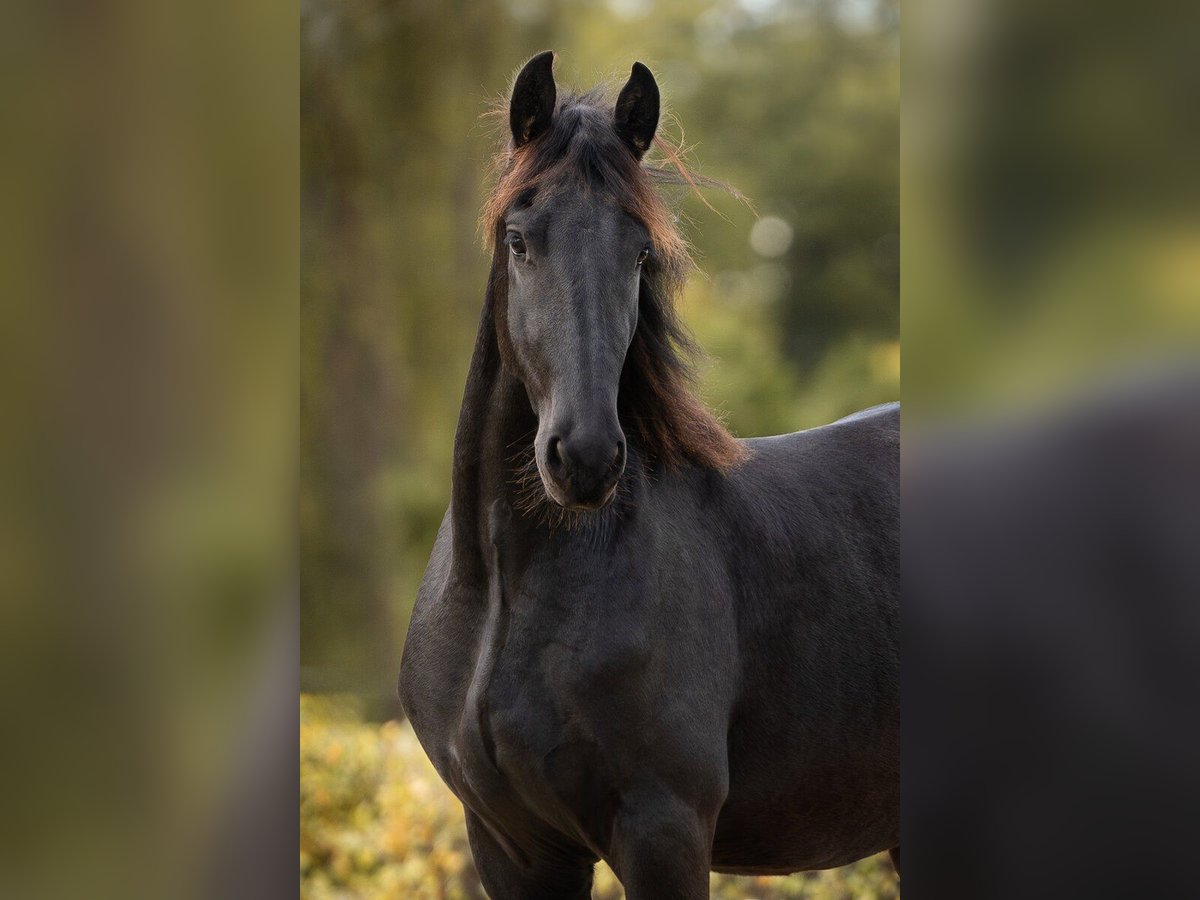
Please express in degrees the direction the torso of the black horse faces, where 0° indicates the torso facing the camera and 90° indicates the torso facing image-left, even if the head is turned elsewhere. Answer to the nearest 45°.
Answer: approximately 45°
